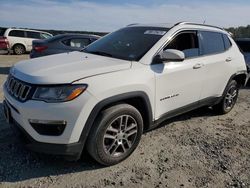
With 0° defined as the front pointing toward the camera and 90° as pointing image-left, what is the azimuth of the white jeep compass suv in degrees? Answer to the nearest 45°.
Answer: approximately 45°

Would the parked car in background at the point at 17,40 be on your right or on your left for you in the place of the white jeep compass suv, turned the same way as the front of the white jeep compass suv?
on your right

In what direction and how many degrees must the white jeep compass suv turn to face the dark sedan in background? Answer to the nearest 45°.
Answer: approximately 135° to its right
